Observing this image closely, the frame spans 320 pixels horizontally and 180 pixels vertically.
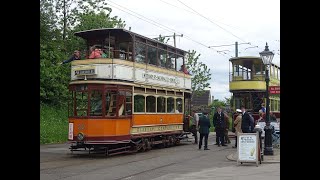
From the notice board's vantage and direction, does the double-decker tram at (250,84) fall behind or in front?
behind

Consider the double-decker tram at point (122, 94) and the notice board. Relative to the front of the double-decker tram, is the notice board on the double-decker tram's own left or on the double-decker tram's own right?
on the double-decker tram's own left

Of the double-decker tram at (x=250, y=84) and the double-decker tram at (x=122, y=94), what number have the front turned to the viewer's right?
0

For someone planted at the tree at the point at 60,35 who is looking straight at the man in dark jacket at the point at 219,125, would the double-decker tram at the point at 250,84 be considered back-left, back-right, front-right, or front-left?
front-left

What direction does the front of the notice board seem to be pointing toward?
toward the camera

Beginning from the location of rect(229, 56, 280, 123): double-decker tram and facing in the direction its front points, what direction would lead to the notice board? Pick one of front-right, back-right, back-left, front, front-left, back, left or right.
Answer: front-left

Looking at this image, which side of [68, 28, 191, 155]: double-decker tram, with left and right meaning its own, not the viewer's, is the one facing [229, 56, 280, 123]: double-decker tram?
back

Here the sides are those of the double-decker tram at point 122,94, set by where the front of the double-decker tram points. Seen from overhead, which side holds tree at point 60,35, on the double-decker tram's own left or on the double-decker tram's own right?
on the double-decker tram's own right

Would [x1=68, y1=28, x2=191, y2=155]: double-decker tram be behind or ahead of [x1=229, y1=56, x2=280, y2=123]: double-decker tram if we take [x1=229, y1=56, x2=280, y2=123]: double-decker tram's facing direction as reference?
ahead

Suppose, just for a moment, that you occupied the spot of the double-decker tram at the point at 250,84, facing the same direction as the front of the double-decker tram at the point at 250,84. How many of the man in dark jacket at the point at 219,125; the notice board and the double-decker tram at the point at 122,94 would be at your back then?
0

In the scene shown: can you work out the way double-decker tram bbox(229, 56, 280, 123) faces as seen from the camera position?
facing the viewer and to the left of the viewer

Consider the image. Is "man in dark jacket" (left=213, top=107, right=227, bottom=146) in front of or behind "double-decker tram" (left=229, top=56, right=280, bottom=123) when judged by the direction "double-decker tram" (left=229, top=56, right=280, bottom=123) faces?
in front

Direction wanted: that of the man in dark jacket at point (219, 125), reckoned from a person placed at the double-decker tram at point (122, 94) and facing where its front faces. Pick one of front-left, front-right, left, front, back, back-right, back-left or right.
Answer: back

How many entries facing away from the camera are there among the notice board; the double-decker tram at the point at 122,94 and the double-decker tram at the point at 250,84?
0

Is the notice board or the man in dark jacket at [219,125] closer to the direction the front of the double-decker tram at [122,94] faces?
the notice board
